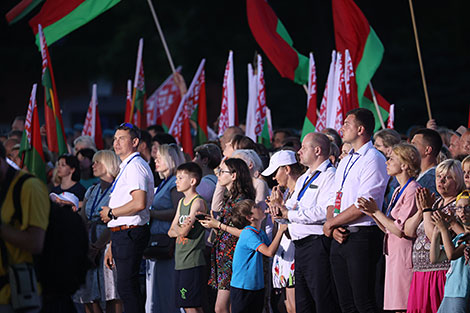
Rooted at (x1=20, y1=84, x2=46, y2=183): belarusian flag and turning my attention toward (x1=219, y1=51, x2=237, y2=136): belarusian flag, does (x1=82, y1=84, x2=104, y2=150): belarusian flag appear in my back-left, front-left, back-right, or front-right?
front-left

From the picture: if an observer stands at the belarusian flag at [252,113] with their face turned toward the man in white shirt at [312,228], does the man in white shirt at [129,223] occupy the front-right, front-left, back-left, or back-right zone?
front-right

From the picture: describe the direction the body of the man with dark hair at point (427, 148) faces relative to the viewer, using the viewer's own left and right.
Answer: facing to the left of the viewer

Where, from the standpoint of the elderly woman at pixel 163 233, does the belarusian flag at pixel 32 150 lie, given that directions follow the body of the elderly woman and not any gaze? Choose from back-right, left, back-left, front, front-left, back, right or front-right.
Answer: right

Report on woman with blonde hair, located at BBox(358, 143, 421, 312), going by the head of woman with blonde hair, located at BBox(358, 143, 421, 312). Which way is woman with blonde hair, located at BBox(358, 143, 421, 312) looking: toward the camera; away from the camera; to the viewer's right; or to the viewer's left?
to the viewer's left

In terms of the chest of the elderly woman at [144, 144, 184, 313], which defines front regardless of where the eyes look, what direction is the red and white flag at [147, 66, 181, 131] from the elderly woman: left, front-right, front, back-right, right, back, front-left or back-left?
back-right

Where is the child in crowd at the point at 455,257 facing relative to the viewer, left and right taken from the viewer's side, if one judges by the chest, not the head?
facing the viewer and to the left of the viewer

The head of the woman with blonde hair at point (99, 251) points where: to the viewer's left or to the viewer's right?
to the viewer's left

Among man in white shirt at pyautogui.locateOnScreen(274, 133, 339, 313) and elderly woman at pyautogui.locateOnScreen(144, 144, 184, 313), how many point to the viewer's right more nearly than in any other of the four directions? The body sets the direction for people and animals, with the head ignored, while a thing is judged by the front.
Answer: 0

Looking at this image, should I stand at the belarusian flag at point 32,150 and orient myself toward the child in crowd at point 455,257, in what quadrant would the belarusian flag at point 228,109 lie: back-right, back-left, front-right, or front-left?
front-left

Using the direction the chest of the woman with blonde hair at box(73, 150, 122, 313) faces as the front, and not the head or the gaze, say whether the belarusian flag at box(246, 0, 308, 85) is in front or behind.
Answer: behind

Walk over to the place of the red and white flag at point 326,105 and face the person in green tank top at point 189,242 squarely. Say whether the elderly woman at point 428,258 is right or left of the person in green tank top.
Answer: left

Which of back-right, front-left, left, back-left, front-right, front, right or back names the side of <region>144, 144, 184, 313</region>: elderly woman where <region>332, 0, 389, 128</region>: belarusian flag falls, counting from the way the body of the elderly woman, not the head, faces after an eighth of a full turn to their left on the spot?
back-left
